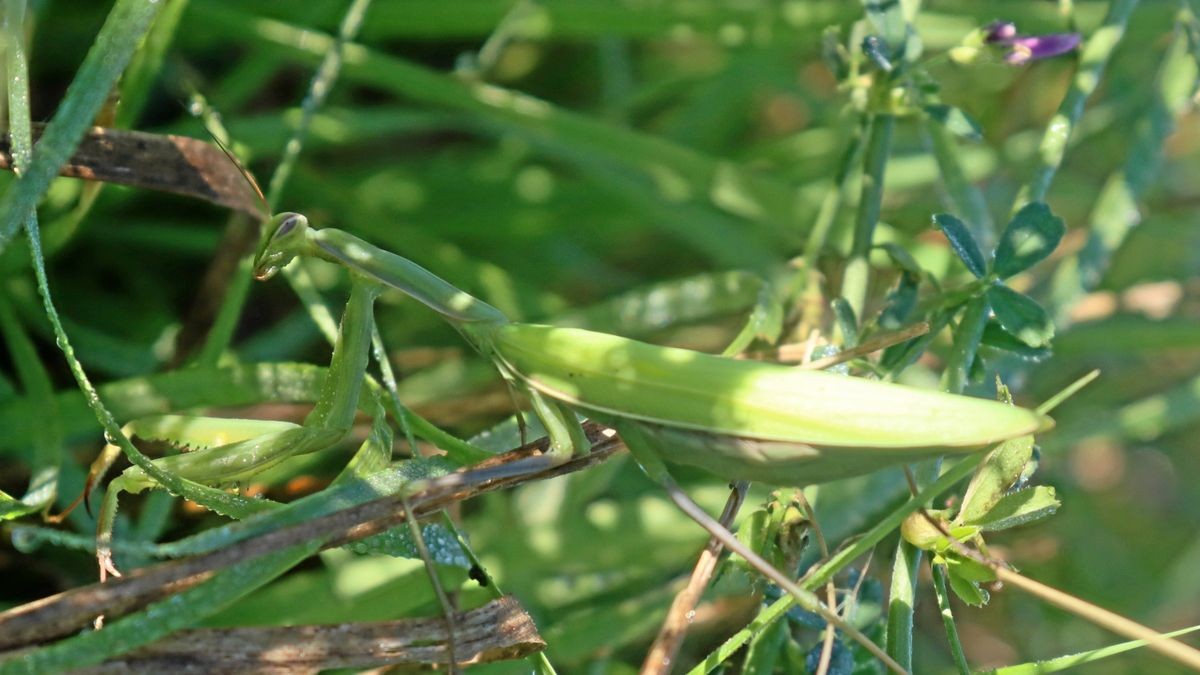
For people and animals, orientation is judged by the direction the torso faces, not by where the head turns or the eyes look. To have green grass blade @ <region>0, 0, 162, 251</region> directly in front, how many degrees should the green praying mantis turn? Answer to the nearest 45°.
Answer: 0° — it already faces it

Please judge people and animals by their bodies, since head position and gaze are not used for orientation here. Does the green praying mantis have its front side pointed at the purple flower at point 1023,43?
no

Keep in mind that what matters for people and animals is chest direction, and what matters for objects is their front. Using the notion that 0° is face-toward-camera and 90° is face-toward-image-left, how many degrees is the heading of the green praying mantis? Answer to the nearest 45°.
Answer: approximately 90°

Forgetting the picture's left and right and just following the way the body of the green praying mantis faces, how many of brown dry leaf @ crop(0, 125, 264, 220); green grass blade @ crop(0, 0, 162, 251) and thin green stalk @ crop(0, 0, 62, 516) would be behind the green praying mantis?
0

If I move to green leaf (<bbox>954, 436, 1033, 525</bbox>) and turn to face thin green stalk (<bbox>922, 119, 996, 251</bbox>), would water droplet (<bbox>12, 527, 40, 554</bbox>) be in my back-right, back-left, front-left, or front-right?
back-left

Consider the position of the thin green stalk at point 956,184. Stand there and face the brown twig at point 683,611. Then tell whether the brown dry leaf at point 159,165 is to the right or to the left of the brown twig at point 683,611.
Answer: right

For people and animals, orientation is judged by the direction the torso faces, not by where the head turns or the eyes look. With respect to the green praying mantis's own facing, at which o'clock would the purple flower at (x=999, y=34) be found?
The purple flower is roughly at 4 o'clock from the green praying mantis.

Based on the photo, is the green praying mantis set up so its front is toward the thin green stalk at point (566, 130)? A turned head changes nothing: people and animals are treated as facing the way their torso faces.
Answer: no

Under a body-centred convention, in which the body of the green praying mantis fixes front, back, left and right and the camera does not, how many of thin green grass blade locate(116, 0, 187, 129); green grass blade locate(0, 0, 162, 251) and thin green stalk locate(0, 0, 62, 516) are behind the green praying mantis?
0

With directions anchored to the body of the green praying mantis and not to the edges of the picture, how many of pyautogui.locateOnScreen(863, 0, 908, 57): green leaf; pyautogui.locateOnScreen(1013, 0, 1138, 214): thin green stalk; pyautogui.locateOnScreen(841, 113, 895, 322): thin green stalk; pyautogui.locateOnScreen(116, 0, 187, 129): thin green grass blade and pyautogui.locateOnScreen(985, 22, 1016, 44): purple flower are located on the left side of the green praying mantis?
0

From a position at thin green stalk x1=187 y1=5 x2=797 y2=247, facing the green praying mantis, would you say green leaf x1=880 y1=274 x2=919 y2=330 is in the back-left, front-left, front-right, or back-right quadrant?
front-left
